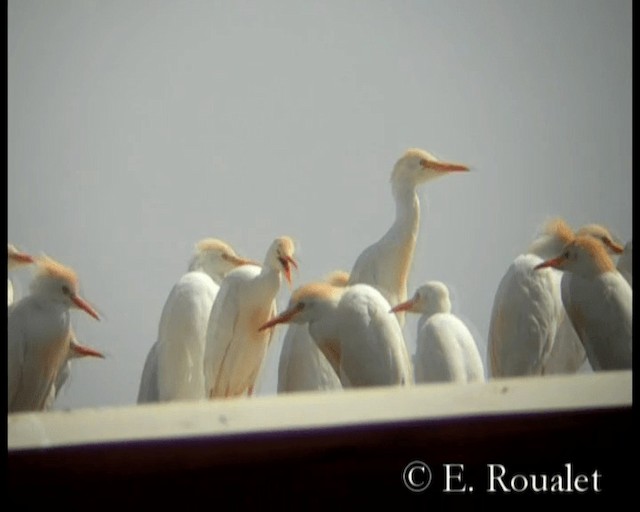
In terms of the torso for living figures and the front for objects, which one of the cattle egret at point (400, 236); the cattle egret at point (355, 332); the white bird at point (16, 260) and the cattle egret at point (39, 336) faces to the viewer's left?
the cattle egret at point (355, 332)

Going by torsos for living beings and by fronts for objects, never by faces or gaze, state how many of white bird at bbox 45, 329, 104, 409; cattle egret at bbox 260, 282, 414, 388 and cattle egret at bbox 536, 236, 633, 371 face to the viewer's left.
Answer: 2

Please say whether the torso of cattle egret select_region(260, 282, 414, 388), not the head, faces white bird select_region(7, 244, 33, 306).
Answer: yes

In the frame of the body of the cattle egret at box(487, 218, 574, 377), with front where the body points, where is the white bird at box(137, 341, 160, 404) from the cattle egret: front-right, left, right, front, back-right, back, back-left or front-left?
back-left

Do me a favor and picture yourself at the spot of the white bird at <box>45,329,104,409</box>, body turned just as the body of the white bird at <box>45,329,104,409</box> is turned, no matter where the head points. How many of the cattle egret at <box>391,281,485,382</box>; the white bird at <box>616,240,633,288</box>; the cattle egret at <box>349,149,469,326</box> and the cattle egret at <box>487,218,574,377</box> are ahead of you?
4

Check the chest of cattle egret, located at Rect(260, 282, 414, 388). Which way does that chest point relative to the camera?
to the viewer's left

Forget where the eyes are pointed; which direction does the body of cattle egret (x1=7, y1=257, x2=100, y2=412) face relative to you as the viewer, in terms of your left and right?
facing to the right of the viewer

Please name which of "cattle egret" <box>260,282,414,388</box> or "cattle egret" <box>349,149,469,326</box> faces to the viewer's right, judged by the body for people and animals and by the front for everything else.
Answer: "cattle egret" <box>349,149,469,326</box>

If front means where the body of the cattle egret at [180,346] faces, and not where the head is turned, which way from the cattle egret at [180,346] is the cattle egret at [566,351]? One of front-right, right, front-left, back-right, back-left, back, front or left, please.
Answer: front

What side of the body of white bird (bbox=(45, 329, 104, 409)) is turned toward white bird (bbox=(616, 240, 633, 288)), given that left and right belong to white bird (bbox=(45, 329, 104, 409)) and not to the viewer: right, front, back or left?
front
